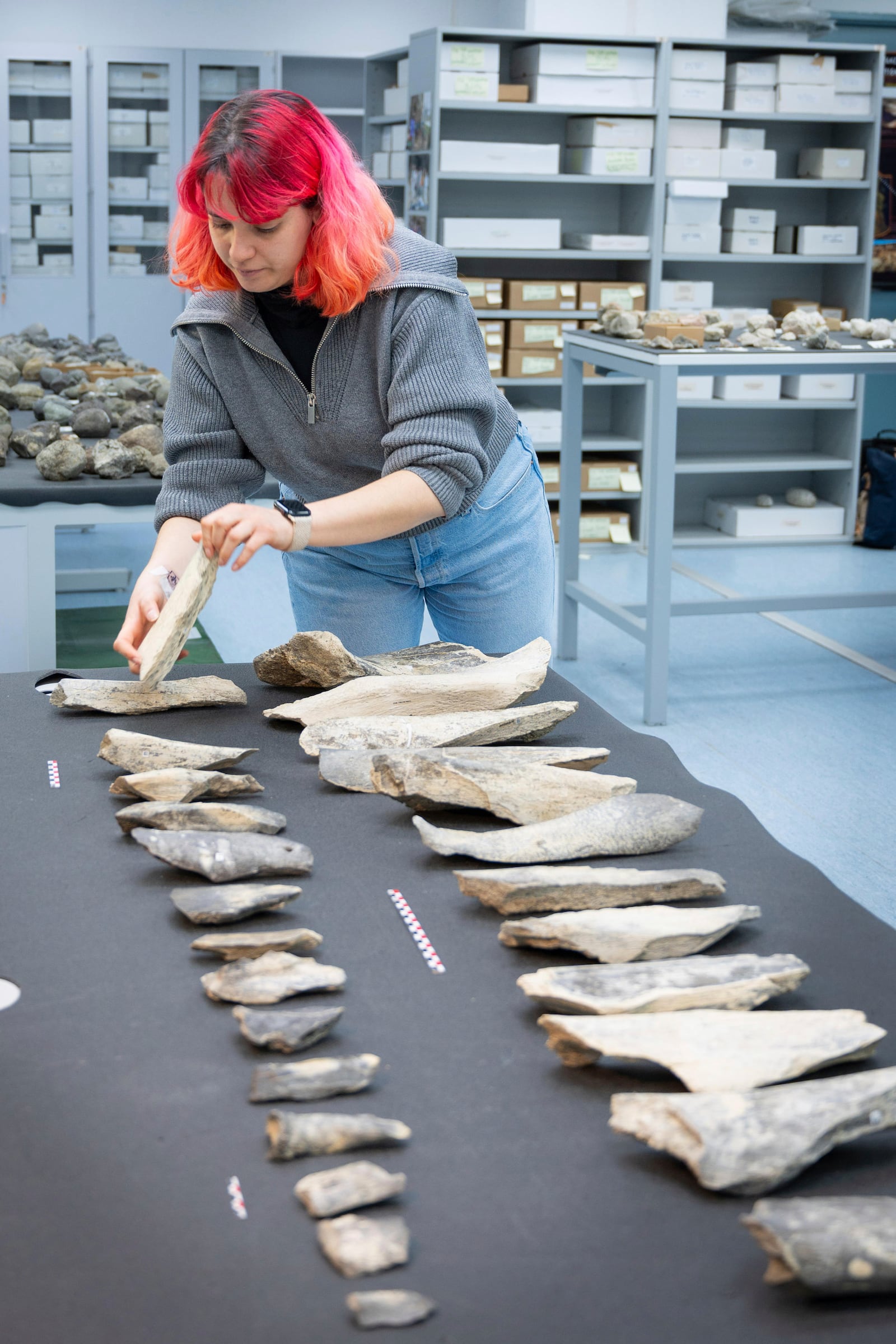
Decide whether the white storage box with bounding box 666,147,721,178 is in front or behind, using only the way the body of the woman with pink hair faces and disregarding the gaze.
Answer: behind

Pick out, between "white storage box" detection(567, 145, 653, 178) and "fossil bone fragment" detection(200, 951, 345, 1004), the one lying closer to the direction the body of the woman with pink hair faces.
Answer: the fossil bone fragment

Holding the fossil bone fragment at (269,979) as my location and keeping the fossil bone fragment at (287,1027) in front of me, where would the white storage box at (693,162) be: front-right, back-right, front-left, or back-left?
back-left

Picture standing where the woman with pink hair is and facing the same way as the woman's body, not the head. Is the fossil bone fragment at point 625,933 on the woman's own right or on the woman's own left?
on the woman's own left

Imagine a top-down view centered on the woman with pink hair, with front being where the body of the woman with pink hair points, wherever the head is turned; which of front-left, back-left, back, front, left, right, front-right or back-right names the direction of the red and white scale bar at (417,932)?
front-left

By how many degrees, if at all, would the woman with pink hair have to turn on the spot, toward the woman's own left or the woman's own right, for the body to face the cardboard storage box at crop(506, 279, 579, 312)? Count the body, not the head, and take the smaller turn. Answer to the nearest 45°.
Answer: approximately 135° to the woman's own right

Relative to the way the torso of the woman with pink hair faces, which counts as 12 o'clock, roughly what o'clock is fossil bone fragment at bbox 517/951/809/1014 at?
The fossil bone fragment is roughly at 10 o'clock from the woman with pink hair.

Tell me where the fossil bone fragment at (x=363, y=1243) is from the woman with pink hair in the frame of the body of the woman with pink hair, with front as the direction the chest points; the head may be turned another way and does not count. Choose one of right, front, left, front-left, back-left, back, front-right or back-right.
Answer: front-left

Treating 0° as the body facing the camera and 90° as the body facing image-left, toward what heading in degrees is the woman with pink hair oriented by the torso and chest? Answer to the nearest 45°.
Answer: approximately 45°

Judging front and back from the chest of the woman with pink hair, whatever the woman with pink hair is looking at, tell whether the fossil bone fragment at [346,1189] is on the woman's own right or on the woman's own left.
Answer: on the woman's own left
